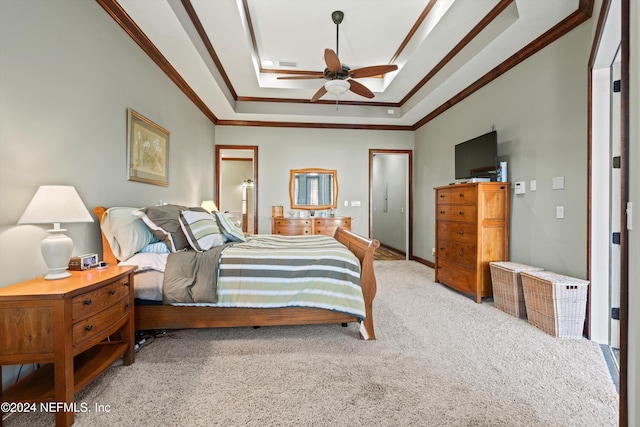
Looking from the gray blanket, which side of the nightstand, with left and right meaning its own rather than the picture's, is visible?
left

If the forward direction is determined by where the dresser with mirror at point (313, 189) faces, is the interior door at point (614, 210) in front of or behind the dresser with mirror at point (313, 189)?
in front

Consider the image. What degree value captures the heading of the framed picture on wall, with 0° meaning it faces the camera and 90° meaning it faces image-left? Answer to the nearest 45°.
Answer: approximately 315°

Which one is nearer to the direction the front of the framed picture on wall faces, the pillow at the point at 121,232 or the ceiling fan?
the ceiling fan

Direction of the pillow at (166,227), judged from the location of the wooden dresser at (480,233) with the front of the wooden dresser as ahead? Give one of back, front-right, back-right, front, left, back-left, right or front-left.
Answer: front

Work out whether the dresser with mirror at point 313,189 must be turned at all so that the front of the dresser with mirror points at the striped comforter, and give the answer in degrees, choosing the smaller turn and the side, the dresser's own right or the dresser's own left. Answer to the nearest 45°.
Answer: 0° — it already faces it

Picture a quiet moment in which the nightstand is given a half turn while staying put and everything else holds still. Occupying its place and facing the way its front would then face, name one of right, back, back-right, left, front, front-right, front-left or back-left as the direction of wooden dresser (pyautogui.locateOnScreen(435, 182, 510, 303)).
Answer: back-right

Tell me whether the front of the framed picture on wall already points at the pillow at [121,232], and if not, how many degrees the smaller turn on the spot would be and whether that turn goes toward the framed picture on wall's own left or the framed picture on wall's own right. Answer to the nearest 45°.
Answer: approximately 45° to the framed picture on wall's own right

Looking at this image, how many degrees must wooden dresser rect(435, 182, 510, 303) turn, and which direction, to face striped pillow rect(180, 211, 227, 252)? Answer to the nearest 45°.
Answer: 0° — it already faces it

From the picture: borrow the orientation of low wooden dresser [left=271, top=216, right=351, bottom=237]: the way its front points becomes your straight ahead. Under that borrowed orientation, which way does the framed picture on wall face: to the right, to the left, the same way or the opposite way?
to the left

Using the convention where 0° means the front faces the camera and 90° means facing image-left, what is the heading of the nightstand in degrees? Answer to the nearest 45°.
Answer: approximately 315°

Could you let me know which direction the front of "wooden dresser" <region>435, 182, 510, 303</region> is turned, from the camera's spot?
facing the viewer and to the left of the viewer

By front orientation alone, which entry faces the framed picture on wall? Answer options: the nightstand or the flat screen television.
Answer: the flat screen television

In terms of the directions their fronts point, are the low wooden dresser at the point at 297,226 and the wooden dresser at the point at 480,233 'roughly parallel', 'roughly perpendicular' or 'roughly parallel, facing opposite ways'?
roughly perpendicular
